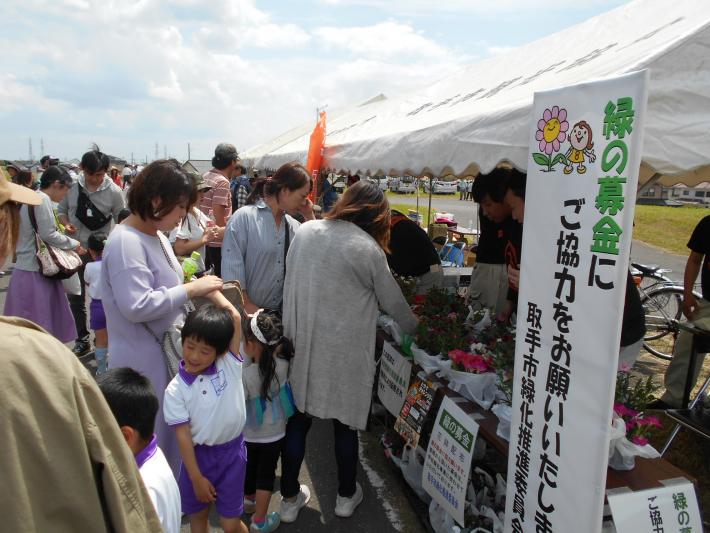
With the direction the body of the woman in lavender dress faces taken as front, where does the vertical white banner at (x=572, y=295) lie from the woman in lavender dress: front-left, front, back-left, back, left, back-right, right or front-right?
front-right

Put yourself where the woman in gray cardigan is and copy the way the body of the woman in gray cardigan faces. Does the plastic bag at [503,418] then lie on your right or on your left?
on your right

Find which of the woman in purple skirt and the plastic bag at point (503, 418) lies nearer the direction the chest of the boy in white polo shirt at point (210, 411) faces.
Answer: the plastic bag

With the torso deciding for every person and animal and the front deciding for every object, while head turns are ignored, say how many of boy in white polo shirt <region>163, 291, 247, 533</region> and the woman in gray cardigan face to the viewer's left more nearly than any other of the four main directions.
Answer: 0

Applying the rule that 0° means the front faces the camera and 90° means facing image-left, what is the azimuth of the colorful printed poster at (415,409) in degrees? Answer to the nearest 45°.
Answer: approximately 45°

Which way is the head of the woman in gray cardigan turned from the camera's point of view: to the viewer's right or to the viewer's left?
to the viewer's right

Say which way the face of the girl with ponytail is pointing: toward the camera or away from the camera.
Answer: away from the camera

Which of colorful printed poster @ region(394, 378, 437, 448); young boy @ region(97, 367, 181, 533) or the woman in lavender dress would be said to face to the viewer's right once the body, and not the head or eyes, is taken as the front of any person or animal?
the woman in lavender dress

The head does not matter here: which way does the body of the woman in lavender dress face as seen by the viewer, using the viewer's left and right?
facing to the right of the viewer
